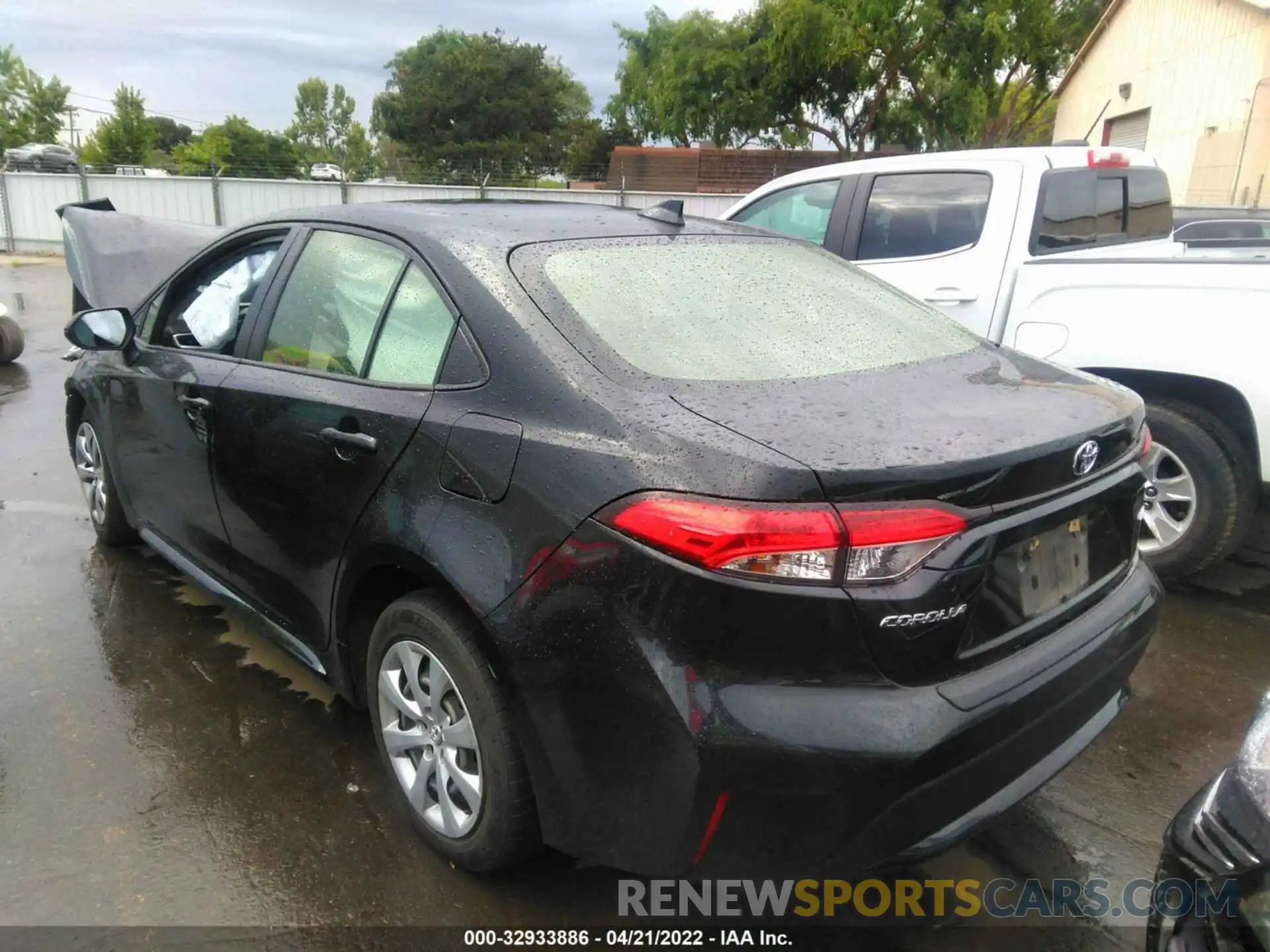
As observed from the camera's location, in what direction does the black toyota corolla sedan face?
facing away from the viewer and to the left of the viewer

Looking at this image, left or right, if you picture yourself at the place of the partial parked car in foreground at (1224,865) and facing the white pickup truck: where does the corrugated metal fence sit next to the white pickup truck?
left

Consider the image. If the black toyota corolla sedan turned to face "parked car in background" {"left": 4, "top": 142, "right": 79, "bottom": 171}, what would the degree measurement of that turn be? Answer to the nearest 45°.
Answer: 0° — it already faces it

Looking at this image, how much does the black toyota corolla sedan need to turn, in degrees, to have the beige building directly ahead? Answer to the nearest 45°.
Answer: approximately 90° to its right

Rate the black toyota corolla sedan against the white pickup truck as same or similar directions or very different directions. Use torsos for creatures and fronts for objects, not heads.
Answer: same or similar directions

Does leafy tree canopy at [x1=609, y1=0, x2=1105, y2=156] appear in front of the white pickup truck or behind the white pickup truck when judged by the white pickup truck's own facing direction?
in front

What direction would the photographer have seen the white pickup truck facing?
facing away from the viewer and to the left of the viewer

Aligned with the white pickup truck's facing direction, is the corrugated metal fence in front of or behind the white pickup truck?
in front

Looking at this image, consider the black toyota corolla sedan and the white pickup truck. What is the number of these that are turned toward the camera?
0

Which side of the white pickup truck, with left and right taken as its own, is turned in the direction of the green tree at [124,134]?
front
